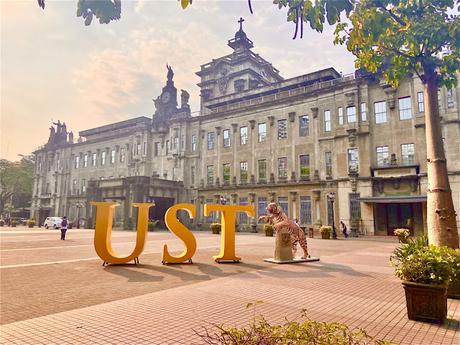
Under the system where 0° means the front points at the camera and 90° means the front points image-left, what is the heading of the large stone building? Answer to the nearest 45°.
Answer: approximately 45°

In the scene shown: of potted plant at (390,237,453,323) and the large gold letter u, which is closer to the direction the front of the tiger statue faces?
the large gold letter u

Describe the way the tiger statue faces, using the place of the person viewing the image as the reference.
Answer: facing to the left of the viewer

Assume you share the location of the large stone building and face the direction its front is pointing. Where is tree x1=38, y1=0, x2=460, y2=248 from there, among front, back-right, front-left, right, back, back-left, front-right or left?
front-left

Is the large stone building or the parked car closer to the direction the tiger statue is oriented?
the parked car

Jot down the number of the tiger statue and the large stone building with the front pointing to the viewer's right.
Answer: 0

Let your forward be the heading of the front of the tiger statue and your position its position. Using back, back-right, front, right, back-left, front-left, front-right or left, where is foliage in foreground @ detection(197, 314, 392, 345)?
left

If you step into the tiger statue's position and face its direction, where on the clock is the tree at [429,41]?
The tree is roughly at 8 o'clock from the tiger statue.

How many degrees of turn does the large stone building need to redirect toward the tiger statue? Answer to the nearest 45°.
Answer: approximately 45° to its left

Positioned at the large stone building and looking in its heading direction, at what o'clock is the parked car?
The parked car is roughly at 2 o'clock from the large stone building.

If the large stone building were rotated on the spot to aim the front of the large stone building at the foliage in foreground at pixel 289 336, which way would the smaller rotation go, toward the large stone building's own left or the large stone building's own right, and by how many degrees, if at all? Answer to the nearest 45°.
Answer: approximately 45° to the large stone building's own left

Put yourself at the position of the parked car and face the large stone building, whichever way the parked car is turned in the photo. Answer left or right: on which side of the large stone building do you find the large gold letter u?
right

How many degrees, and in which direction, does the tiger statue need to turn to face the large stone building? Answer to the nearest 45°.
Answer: approximately 90° to its right
